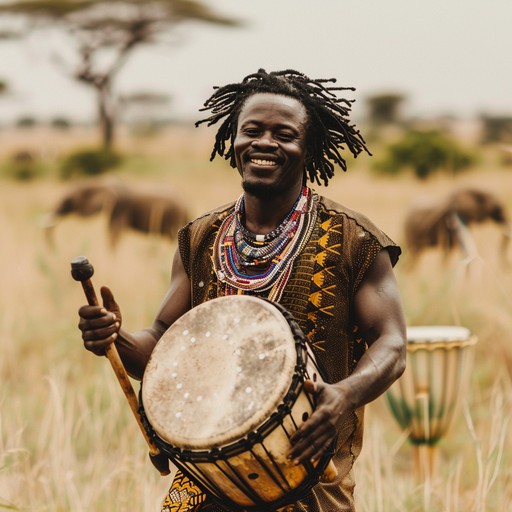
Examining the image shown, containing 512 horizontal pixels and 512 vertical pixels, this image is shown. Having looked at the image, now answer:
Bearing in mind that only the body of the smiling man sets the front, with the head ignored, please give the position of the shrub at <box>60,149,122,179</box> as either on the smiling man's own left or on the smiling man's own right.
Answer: on the smiling man's own right

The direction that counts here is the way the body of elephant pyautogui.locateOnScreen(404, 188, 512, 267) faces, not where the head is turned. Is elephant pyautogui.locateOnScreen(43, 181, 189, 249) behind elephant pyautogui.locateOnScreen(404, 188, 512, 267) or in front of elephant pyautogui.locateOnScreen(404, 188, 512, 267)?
behind

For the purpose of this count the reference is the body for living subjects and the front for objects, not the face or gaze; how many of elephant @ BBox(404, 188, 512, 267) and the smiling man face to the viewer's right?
1

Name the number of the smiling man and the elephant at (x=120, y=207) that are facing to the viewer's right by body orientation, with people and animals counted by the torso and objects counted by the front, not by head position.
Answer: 0

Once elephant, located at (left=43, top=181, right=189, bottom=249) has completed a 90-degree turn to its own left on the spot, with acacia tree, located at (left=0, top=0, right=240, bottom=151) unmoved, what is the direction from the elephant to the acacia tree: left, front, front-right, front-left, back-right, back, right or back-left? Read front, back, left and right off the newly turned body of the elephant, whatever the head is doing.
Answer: back

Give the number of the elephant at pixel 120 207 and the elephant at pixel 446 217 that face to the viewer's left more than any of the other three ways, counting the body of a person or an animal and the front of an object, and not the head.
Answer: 1

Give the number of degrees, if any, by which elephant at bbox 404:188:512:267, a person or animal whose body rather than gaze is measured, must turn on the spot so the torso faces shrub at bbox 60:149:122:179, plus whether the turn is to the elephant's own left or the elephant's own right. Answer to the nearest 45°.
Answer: approximately 135° to the elephant's own left

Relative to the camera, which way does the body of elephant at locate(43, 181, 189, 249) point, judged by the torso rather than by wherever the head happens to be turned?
to the viewer's left

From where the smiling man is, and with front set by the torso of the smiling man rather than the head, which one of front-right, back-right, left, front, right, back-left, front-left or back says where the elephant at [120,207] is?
back-right

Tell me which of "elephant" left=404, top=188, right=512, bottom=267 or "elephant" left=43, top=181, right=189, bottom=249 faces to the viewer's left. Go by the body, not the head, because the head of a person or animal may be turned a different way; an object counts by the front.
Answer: "elephant" left=43, top=181, right=189, bottom=249

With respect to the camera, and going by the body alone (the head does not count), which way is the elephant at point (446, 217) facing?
to the viewer's right
